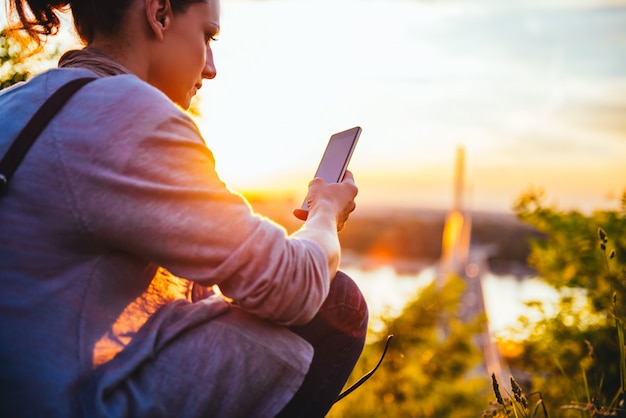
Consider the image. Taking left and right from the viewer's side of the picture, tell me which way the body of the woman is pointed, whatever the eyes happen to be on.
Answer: facing away from the viewer and to the right of the viewer
